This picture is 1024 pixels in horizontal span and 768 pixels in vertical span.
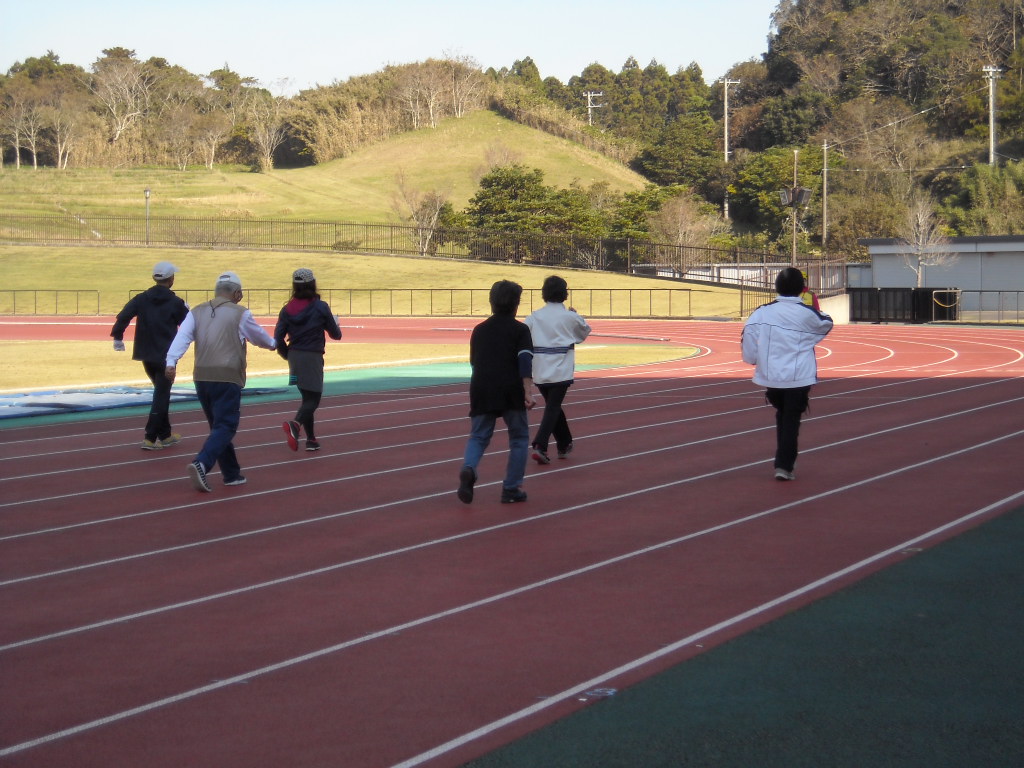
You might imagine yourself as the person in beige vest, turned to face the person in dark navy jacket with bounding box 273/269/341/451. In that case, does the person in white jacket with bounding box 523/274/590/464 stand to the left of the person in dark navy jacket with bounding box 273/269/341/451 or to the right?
right

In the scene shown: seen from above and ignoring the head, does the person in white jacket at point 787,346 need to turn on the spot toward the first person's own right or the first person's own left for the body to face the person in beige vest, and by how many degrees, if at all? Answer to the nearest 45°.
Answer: approximately 90° to the first person's own left

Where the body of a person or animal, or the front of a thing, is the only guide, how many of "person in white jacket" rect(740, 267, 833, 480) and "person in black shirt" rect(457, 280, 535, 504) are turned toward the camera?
0

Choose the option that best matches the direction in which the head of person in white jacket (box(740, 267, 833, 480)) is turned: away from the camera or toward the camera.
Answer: away from the camera

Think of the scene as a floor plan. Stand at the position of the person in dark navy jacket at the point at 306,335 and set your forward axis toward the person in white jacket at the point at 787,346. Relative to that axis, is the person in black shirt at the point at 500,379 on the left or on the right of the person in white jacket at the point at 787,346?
right

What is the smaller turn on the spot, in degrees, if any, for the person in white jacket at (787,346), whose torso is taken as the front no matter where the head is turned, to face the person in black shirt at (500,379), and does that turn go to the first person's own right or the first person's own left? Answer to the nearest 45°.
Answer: approximately 135° to the first person's own left

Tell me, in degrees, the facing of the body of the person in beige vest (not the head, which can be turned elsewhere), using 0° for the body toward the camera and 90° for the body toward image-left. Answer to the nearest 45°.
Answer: approximately 225°

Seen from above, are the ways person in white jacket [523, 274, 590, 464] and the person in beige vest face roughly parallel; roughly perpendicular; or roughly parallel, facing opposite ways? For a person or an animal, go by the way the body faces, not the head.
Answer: roughly parallel

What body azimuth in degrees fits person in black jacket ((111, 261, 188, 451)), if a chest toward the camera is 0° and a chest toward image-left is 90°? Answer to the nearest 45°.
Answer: approximately 225°

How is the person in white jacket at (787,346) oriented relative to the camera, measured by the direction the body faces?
away from the camera

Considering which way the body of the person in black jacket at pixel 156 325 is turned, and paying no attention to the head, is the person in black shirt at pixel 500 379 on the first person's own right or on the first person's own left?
on the first person's own right

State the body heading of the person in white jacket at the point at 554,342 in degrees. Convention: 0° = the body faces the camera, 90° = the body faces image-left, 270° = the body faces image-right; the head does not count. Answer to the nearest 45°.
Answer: approximately 225°

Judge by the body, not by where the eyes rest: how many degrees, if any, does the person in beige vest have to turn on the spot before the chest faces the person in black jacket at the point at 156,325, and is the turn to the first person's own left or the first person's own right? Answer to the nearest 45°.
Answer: approximately 45° to the first person's own left

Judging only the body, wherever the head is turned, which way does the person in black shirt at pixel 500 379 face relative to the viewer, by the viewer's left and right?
facing away from the viewer and to the right of the viewer

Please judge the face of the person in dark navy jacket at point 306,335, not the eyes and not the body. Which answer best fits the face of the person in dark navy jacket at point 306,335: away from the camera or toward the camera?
away from the camera

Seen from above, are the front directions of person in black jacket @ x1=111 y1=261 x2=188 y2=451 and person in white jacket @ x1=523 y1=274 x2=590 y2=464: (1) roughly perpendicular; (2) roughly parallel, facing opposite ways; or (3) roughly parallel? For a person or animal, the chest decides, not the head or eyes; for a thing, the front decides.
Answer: roughly parallel

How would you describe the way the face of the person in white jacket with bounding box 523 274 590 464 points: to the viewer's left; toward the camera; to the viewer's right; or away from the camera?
away from the camera

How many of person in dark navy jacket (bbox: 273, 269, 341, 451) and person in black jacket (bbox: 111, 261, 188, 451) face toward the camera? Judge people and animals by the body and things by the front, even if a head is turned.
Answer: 0
